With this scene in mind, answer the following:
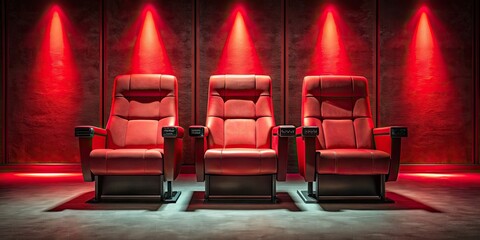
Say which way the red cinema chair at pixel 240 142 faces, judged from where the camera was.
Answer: facing the viewer

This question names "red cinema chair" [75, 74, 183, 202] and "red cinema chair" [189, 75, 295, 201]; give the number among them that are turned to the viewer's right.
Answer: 0

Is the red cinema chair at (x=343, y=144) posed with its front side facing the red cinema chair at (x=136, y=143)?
no

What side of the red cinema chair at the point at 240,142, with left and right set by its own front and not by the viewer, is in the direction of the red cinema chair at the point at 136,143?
right

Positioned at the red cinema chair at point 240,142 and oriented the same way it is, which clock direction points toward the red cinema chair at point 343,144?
the red cinema chair at point 343,144 is roughly at 9 o'clock from the red cinema chair at point 240,142.

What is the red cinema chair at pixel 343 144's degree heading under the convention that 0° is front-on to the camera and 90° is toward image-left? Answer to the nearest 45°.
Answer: approximately 315°

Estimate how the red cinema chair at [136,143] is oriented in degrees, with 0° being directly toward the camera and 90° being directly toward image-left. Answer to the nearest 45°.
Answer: approximately 45°

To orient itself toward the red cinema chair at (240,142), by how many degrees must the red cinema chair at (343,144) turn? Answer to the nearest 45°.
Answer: approximately 135° to its right

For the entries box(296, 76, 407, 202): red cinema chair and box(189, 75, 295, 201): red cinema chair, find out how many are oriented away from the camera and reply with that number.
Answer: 0

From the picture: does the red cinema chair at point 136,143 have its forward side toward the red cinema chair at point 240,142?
no

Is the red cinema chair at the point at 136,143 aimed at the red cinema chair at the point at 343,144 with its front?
no

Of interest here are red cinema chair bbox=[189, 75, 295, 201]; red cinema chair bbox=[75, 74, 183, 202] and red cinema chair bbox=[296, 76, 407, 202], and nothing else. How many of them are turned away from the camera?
0
